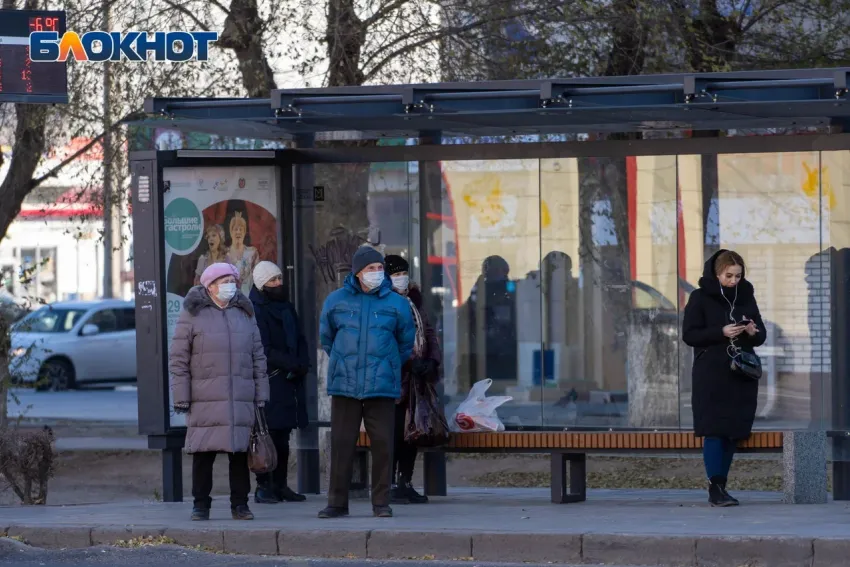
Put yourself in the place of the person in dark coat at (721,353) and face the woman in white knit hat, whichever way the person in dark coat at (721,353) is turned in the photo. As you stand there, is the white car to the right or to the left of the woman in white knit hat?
right

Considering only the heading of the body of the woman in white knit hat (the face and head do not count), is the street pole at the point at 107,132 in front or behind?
behind

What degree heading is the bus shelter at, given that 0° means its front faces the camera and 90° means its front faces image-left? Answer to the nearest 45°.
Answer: approximately 0°

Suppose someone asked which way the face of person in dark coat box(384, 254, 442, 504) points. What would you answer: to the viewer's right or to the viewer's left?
to the viewer's left

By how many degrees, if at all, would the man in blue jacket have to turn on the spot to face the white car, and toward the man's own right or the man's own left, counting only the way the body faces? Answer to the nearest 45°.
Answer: approximately 180°

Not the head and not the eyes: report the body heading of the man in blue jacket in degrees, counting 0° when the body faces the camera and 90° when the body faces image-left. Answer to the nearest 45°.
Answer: approximately 0°

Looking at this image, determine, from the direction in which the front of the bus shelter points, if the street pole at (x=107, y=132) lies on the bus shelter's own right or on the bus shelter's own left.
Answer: on the bus shelter's own right

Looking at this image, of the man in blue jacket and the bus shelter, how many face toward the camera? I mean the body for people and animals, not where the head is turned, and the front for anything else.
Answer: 2
